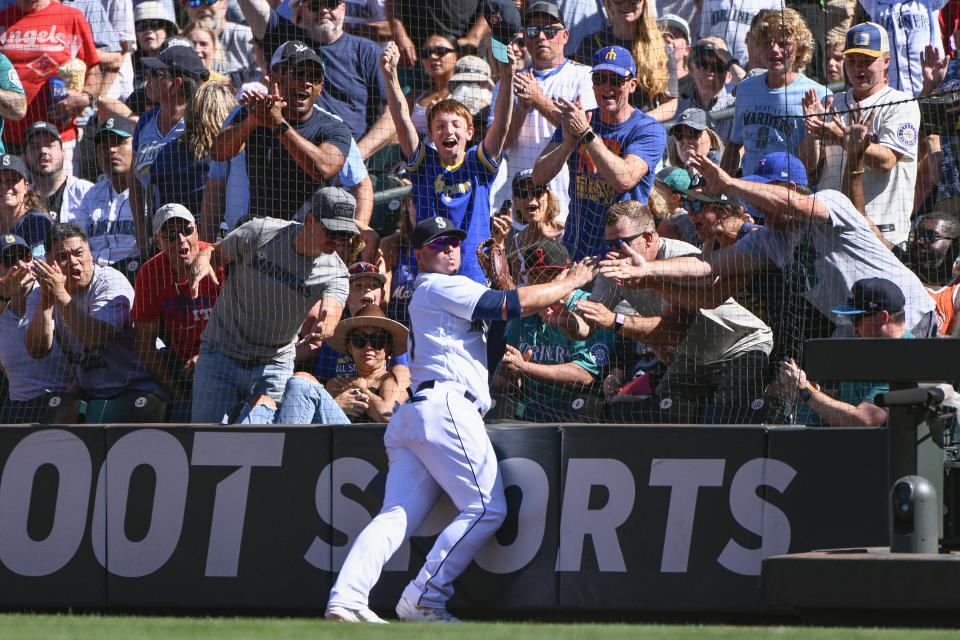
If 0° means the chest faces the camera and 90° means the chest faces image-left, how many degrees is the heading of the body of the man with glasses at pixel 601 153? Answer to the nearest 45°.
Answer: approximately 45°

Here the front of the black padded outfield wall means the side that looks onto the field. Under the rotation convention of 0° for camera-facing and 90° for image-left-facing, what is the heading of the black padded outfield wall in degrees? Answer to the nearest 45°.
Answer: approximately 0°

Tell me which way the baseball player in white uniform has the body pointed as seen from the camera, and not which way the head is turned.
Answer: to the viewer's right

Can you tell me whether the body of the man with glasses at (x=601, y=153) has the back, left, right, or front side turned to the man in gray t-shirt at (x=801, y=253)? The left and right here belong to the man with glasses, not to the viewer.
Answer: left

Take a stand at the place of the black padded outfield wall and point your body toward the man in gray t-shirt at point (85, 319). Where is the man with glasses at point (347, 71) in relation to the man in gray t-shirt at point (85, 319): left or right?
right

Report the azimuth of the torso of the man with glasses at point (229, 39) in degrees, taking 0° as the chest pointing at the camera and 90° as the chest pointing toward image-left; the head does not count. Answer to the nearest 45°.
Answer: approximately 45°

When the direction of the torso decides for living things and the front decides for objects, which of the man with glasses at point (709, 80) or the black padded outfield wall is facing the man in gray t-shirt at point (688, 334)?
the man with glasses

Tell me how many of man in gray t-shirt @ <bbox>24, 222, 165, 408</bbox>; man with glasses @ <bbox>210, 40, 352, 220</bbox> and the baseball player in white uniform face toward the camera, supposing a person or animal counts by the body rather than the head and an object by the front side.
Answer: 2

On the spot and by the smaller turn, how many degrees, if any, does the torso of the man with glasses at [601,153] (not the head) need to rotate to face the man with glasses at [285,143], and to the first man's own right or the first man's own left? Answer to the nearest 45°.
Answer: approximately 45° to the first man's own right

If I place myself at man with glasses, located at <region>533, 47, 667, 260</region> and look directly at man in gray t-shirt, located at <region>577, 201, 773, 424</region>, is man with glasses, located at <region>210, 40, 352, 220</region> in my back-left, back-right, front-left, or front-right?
back-right
